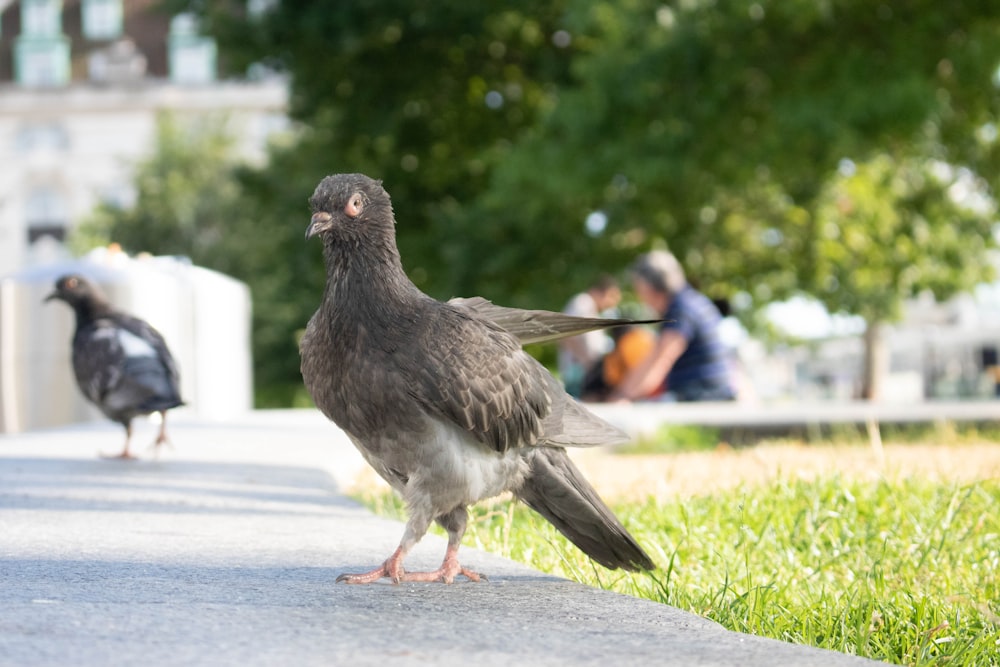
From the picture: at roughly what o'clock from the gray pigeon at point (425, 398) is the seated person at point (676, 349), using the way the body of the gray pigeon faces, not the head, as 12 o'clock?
The seated person is roughly at 5 o'clock from the gray pigeon.

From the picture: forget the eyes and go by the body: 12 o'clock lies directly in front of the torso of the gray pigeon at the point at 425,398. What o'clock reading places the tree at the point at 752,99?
The tree is roughly at 5 o'clock from the gray pigeon.

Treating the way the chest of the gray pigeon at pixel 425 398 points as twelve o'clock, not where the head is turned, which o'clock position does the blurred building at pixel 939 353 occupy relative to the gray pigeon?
The blurred building is roughly at 5 o'clock from the gray pigeon.

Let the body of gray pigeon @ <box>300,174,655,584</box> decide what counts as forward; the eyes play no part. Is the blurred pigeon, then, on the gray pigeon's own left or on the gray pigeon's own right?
on the gray pigeon's own right

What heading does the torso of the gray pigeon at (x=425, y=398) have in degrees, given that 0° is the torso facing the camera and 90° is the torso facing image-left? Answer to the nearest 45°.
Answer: approximately 45°

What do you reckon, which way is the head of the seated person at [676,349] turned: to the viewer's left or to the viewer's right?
to the viewer's left
